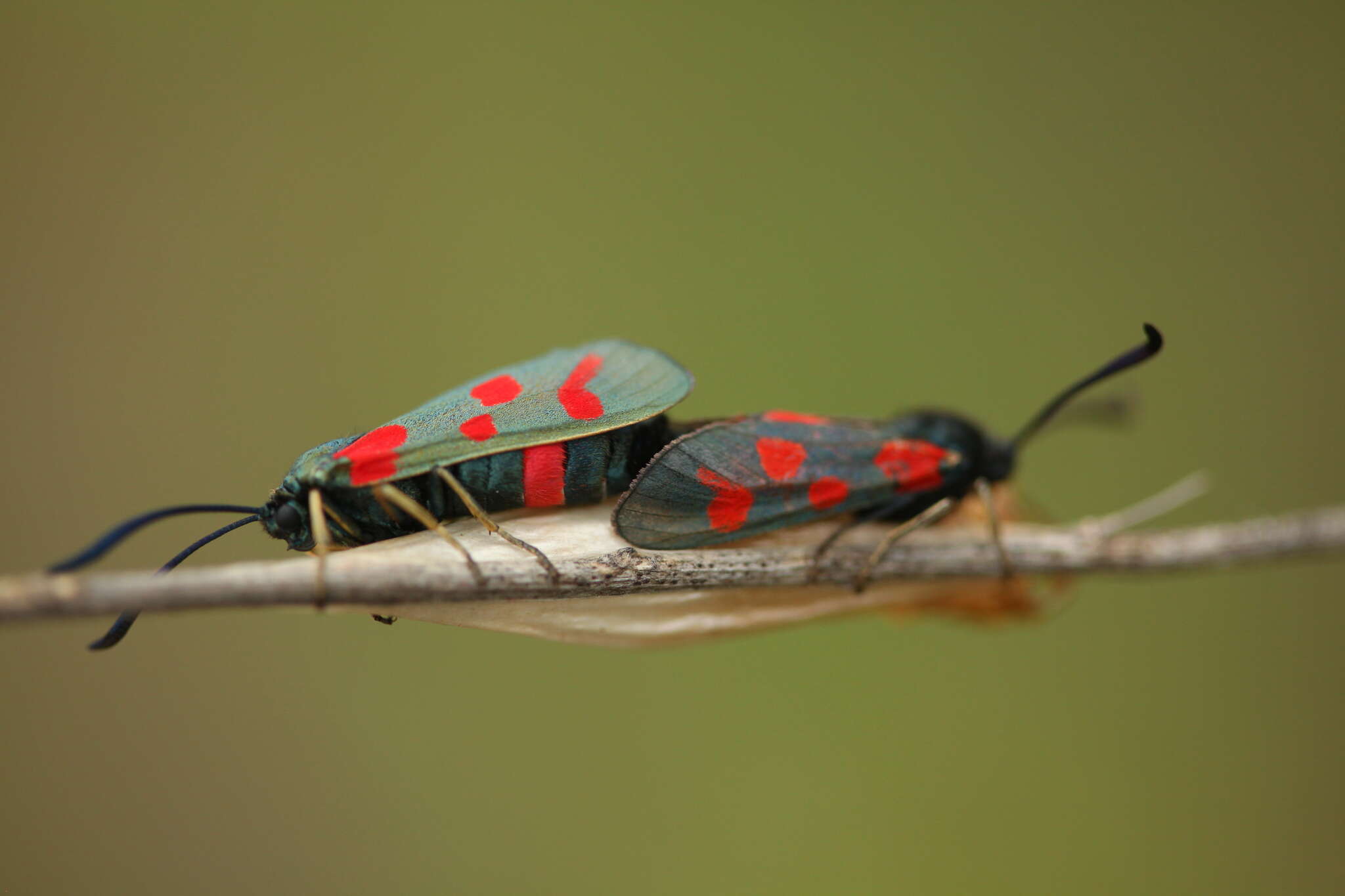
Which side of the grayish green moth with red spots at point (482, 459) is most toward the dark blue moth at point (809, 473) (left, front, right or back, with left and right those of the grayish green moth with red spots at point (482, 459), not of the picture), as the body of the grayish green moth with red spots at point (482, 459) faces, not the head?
back

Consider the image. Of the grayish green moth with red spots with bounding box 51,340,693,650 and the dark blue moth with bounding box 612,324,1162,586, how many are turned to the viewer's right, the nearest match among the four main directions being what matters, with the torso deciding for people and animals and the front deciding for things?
1

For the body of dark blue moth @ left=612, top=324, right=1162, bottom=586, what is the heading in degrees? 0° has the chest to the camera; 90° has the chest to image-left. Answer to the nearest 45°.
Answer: approximately 270°

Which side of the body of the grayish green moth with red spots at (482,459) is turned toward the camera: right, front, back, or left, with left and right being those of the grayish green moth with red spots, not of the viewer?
left

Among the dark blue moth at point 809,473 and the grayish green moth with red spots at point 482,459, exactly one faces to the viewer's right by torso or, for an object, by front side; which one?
the dark blue moth at point 809,473
